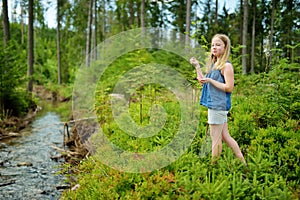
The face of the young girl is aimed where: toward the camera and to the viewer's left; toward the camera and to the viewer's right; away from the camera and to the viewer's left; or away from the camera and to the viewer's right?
toward the camera and to the viewer's left

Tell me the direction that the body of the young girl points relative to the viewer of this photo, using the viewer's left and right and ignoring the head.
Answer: facing the viewer and to the left of the viewer
